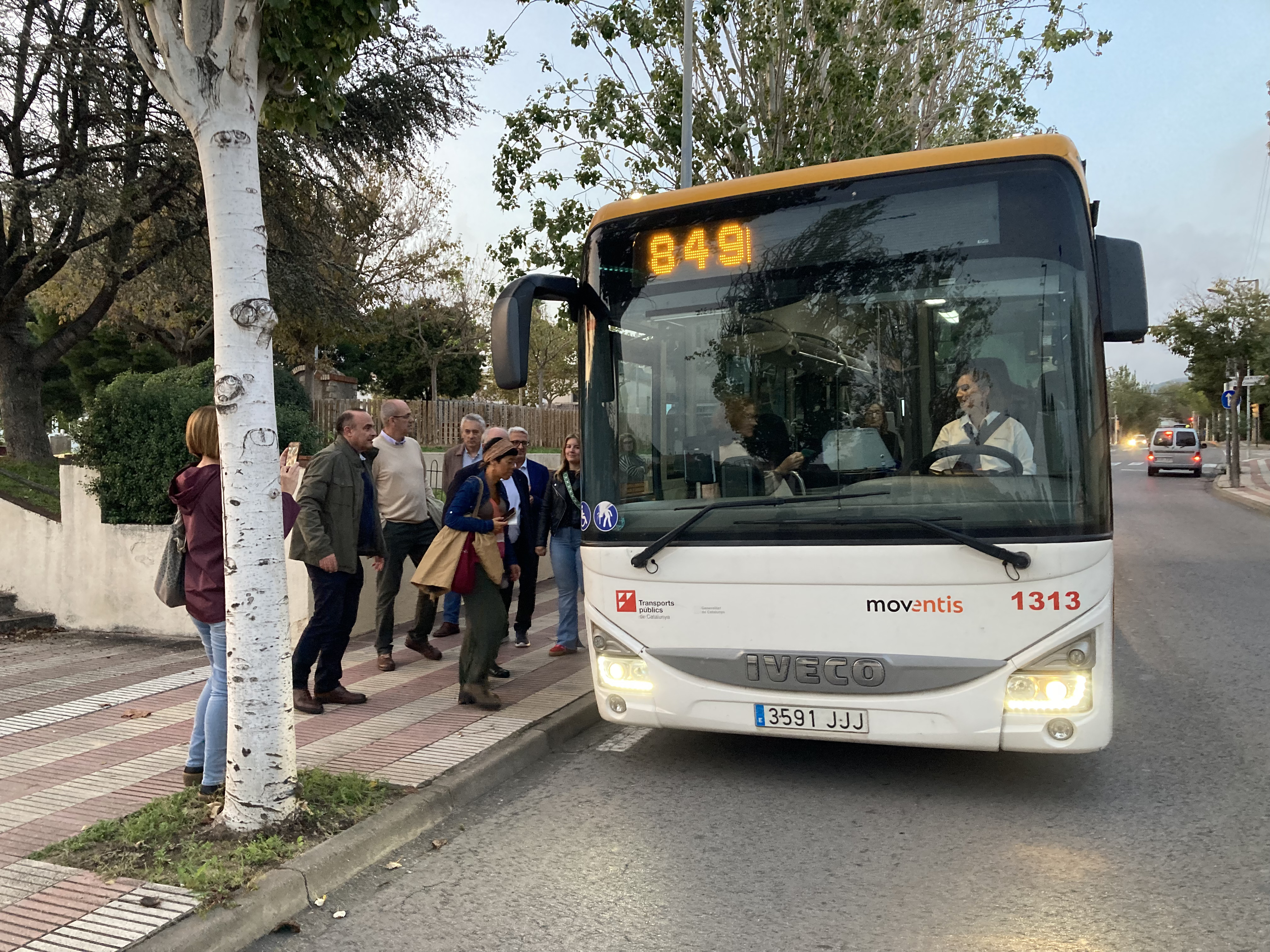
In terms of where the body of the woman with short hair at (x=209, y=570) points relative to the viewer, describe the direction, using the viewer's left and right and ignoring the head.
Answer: facing away from the viewer and to the right of the viewer

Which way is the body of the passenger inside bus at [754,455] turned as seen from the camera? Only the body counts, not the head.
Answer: to the viewer's right

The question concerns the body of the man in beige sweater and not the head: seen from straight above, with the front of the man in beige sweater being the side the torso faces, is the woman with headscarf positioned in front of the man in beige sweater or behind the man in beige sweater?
in front

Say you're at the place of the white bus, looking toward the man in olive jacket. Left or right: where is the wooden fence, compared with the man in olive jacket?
right

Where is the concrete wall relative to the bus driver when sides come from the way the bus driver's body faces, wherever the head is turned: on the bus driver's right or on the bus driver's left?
on the bus driver's right

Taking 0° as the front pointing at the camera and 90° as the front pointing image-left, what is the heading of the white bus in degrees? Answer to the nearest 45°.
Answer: approximately 0°

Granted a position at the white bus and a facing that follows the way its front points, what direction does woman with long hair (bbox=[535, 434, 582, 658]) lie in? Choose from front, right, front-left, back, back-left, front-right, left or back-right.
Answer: front-right

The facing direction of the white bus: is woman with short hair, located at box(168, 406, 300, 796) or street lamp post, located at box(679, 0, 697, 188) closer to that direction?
the woman with short hair

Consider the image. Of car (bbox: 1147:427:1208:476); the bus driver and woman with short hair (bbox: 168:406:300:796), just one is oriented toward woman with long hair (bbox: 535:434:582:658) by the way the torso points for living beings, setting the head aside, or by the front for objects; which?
woman with short hair (bbox: 168:406:300:796)

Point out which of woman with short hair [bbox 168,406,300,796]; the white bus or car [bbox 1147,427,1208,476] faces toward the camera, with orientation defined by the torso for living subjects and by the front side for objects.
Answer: the white bus

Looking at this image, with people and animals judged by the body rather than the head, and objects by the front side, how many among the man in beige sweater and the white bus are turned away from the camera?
0

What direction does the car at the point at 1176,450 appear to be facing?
away from the camera

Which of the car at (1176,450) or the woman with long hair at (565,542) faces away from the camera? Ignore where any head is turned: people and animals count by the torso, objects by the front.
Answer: the car

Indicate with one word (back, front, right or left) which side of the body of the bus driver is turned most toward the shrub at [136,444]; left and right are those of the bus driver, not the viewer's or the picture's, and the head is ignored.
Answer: right

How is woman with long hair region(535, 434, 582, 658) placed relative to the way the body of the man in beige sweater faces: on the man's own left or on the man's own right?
on the man's own left

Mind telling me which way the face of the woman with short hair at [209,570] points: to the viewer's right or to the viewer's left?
to the viewer's right
